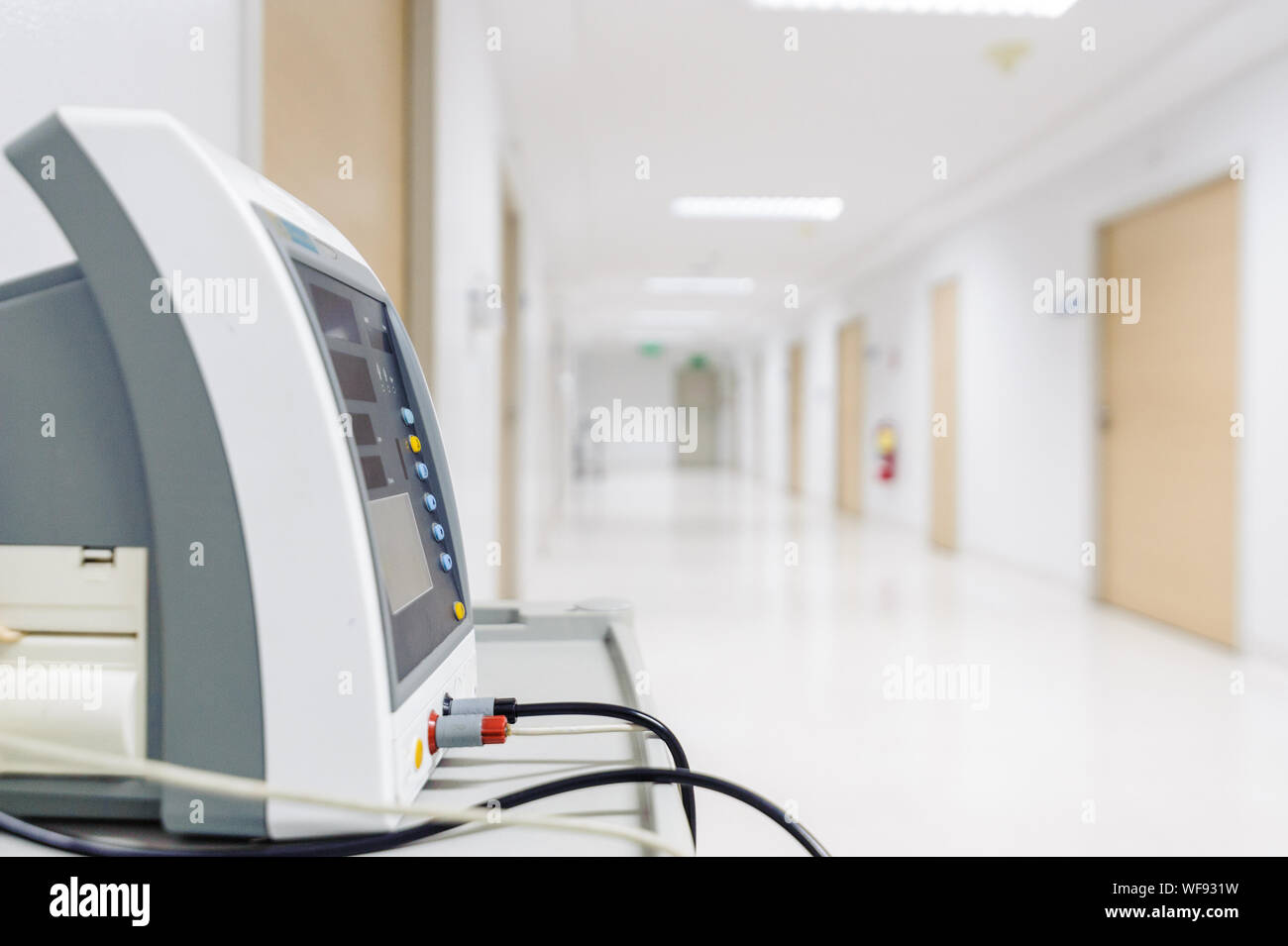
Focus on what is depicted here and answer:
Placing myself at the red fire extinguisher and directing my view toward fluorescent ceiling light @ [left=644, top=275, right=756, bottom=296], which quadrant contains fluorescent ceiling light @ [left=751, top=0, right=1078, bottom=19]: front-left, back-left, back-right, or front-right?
back-left

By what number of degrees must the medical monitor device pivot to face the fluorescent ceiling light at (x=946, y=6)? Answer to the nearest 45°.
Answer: approximately 45° to its left

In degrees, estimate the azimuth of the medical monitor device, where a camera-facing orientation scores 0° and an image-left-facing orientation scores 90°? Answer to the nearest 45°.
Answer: approximately 270°

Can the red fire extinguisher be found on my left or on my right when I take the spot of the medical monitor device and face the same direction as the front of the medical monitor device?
on my left

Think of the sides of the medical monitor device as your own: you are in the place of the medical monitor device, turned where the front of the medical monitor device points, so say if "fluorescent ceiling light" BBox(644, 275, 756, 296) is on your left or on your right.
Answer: on your left
